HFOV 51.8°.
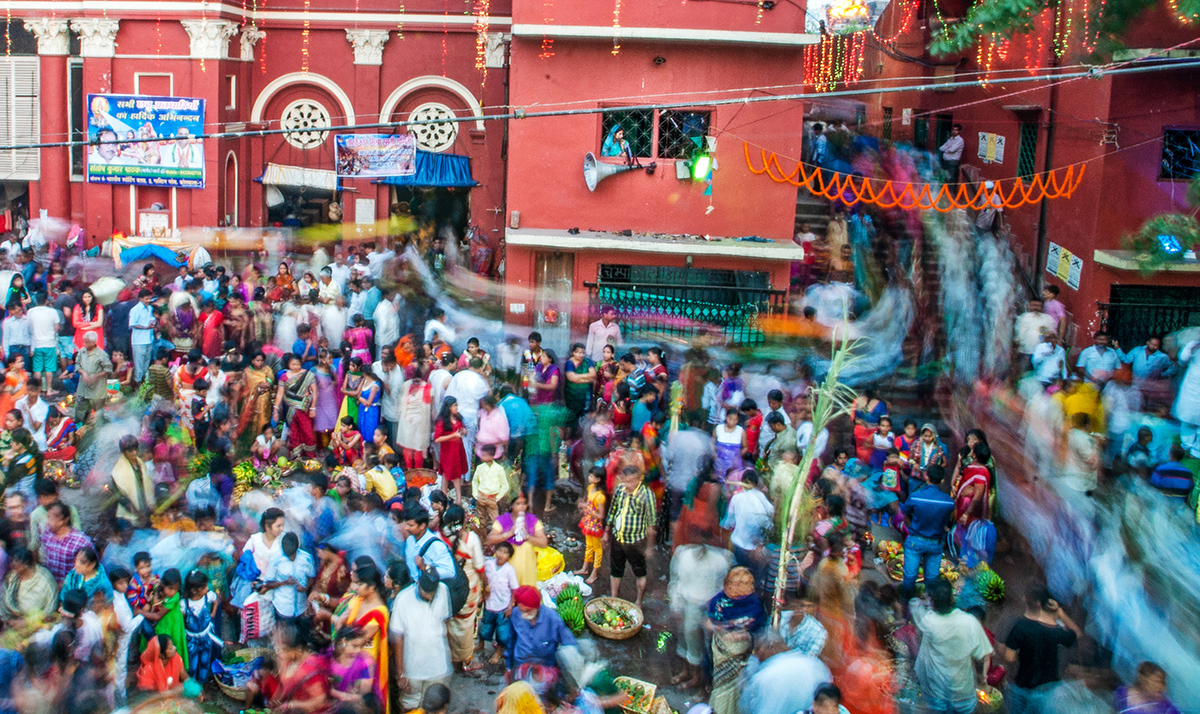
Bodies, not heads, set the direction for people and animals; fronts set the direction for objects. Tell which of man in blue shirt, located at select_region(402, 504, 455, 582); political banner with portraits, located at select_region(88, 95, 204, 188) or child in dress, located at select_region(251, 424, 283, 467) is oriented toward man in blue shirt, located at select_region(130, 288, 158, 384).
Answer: the political banner with portraits

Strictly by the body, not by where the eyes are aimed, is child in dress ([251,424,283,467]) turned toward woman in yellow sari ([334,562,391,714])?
yes

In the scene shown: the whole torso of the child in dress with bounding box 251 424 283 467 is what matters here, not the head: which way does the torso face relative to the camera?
toward the camera

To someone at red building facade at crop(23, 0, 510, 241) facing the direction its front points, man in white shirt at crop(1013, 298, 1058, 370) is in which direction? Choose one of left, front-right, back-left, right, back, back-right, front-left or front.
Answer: front-left

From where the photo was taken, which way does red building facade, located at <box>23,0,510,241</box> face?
toward the camera

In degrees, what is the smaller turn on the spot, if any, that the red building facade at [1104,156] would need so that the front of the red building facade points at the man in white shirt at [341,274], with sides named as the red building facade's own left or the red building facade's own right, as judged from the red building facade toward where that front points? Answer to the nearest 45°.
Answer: approximately 45° to the red building facade's own right

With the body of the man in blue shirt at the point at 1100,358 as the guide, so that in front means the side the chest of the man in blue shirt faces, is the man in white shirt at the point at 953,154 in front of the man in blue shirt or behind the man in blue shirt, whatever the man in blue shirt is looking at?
behind

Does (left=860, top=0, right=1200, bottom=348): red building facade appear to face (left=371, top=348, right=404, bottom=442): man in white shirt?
yes

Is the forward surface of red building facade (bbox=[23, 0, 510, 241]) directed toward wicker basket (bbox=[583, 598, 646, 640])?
yes

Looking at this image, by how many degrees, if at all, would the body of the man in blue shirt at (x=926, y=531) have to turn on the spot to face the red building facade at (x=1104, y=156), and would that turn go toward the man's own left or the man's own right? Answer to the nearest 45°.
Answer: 0° — they already face it

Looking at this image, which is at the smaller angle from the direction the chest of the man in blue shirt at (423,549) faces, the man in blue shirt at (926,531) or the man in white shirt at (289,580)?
the man in white shirt

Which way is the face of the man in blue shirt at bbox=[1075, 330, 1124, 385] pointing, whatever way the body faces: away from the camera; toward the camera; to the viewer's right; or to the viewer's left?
toward the camera

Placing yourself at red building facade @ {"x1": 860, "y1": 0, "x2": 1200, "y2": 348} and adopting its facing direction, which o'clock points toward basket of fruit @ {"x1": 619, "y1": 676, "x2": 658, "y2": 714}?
The basket of fruit is roughly at 11 o'clock from the red building facade.

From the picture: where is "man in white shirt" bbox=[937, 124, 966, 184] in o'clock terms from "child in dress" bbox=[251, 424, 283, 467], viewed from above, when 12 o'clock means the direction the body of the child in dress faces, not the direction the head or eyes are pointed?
The man in white shirt is roughly at 8 o'clock from the child in dress.

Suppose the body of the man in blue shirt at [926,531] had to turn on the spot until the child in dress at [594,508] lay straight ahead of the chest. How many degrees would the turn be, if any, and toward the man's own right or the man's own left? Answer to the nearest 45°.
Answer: approximately 90° to the man's own left

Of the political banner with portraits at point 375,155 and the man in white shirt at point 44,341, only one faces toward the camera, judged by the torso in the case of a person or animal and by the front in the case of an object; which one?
the political banner with portraits

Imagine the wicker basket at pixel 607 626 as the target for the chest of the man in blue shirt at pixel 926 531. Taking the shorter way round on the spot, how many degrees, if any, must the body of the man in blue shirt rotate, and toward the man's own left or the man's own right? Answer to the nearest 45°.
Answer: approximately 90° to the man's own left

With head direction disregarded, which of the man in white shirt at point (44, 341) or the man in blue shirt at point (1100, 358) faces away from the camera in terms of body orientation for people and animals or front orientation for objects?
the man in white shirt

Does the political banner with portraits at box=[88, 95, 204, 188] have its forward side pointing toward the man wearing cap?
yes

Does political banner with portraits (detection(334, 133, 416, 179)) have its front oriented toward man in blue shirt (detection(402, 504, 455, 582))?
yes
